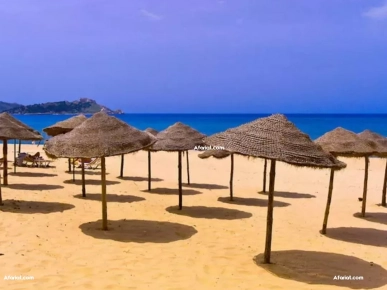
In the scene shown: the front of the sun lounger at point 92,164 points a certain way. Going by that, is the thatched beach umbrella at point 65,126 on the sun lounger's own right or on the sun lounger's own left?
on the sun lounger's own left

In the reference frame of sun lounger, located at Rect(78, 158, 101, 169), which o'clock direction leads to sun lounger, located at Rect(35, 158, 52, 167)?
sun lounger, located at Rect(35, 158, 52, 167) is roughly at 12 o'clock from sun lounger, located at Rect(78, 158, 101, 169).

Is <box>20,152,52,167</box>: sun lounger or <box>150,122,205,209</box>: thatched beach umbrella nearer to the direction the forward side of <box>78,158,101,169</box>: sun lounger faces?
the sun lounger

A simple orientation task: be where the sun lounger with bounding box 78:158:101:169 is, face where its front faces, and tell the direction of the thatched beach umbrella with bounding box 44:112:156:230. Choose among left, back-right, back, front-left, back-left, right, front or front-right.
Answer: left

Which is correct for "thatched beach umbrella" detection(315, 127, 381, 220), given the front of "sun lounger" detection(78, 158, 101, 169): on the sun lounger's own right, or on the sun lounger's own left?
on the sun lounger's own left

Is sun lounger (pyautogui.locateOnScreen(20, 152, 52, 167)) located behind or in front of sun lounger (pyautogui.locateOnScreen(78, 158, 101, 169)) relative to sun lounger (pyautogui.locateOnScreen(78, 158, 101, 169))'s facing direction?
in front
